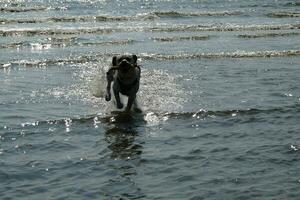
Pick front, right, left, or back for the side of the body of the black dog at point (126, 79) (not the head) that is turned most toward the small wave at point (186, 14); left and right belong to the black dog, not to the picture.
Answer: back

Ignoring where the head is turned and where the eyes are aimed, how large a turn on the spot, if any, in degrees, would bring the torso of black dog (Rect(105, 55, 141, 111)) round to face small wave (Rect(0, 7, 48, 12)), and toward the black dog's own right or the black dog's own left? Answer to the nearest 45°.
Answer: approximately 180°

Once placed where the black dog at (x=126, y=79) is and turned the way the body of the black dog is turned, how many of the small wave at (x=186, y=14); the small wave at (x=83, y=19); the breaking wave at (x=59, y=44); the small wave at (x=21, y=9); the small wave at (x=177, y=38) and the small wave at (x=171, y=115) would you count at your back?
5

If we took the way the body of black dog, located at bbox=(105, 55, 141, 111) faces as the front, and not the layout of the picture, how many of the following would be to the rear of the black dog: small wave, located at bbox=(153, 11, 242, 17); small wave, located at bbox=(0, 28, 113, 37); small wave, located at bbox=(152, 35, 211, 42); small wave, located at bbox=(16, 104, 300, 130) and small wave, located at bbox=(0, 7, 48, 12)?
4

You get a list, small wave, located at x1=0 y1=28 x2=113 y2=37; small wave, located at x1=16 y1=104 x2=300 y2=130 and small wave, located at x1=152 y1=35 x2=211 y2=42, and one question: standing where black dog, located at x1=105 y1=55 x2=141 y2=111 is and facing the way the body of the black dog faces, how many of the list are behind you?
2

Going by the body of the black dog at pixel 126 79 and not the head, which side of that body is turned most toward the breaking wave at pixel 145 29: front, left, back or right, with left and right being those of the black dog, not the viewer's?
back

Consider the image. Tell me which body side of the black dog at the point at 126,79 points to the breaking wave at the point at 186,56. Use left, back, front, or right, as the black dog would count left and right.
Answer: back

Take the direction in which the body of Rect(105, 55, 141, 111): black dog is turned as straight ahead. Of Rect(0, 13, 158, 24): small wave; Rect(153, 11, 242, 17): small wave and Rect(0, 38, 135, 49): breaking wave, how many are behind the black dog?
3

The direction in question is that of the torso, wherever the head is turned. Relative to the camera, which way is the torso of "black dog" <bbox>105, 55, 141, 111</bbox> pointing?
toward the camera

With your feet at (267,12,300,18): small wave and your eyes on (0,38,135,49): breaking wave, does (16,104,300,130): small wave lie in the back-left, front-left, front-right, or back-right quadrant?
front-left

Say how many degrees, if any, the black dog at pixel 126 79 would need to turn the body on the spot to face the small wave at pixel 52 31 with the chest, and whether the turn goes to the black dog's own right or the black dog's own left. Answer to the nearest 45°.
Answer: approximately 180°

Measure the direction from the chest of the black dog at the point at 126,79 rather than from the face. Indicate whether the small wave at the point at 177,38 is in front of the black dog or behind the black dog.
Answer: behind

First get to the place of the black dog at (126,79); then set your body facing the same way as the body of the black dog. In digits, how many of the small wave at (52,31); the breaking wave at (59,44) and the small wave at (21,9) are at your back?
3

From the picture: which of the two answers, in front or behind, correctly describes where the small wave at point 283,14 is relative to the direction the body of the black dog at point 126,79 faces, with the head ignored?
behind

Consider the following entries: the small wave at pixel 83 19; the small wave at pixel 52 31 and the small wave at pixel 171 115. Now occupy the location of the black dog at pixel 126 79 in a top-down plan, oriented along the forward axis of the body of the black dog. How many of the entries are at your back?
2

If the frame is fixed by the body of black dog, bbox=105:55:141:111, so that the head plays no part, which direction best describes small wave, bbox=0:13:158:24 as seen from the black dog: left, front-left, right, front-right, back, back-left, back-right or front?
back

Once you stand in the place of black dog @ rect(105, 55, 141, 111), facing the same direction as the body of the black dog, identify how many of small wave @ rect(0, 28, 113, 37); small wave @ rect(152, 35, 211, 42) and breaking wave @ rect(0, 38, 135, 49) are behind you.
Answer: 3
